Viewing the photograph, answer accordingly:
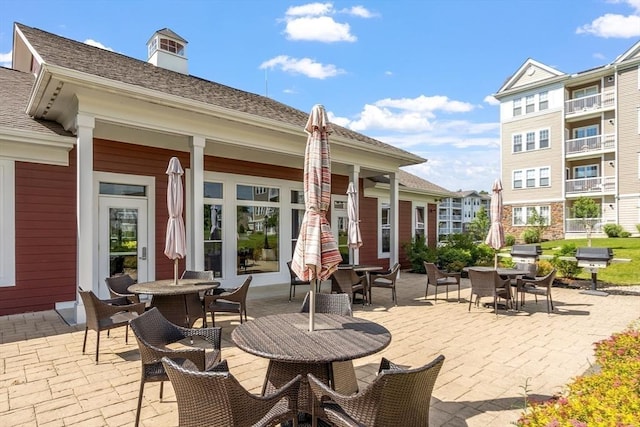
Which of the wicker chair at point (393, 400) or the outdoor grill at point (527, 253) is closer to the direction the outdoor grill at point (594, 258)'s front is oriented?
the wicker chair

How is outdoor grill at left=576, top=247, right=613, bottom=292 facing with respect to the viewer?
toward the camera

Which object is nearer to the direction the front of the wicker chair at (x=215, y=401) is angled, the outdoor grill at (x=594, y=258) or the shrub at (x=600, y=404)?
the outdoor grill

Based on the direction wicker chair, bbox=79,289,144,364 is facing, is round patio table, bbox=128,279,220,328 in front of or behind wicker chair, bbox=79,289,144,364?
in front

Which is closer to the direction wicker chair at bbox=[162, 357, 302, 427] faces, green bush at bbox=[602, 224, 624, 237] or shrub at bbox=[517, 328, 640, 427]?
the green bush

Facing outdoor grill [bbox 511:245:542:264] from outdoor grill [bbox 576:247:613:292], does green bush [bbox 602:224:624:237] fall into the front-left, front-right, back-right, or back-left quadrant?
front-right

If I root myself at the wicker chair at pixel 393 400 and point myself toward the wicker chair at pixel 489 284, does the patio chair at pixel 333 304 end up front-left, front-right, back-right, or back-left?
front-left

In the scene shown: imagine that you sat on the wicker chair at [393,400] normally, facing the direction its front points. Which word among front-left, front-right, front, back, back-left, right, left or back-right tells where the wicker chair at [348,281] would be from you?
front-right

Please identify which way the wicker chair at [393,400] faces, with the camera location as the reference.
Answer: facing away from the viewer and to the left of the viewer

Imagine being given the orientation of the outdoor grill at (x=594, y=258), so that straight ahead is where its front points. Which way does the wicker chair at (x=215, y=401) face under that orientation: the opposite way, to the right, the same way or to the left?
the opposite way

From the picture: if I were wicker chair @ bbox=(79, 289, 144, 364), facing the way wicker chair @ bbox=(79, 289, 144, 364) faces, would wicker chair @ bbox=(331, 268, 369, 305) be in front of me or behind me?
in front

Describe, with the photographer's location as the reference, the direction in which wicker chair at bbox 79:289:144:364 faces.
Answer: facing away from the viewer and to the right of the viewer

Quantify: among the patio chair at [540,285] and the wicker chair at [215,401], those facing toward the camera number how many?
0

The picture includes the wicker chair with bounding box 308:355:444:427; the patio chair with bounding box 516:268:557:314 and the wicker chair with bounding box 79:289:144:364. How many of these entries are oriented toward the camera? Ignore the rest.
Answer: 0

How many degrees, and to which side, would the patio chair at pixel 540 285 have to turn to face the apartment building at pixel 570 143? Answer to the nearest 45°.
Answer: approximately 45° to its right

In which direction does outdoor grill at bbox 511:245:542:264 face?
toward the camera
